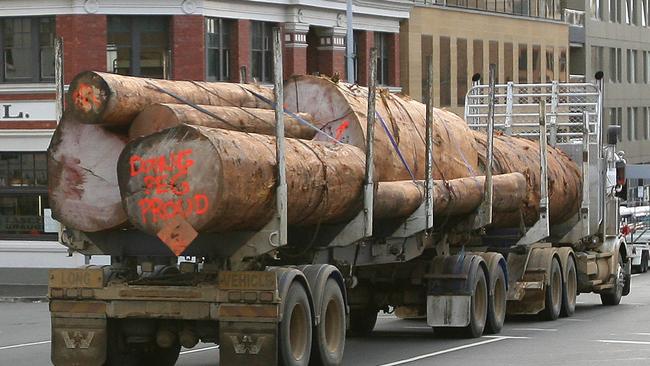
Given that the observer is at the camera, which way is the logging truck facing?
facing away from the viewer and to the right of the viewer
